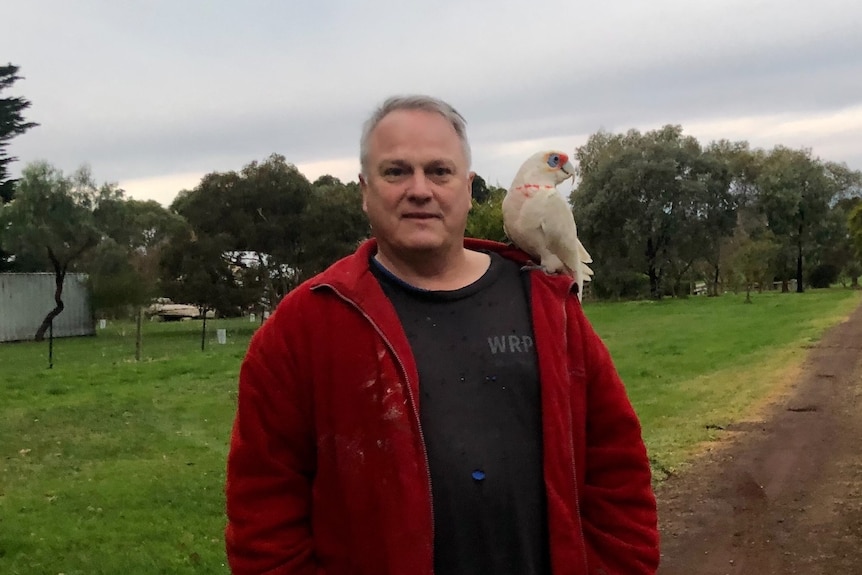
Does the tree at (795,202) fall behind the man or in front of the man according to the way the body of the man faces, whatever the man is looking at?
behind

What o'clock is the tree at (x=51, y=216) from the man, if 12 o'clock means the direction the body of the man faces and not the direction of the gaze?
The tree is roughly at 5 o'clock from the man.

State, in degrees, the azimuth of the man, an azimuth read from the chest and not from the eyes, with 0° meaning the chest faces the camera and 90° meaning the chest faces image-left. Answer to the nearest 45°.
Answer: approximately 0°

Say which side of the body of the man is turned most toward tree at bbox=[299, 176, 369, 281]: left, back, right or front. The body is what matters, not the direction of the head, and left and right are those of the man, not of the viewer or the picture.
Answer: back

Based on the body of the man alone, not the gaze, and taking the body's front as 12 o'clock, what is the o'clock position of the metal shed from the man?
The metal shed is roughly at 5 o'clock from the man.

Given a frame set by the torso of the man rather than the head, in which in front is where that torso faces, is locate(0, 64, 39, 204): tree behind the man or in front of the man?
behind

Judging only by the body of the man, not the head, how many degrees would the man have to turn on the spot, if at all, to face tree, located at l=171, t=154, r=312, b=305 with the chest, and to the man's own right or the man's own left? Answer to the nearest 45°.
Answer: approximately 180°

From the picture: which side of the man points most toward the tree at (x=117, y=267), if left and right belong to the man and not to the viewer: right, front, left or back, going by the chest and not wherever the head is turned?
back

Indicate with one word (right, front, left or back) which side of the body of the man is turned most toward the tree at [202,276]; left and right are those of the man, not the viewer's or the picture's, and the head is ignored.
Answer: back
